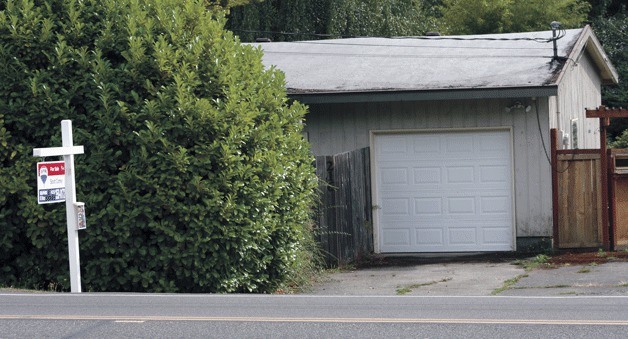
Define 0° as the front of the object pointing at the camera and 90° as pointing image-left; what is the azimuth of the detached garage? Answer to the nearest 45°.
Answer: approximately 0°

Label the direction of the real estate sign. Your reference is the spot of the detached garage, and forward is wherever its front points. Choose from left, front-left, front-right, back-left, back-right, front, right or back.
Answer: front-right

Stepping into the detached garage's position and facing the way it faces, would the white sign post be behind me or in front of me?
in front

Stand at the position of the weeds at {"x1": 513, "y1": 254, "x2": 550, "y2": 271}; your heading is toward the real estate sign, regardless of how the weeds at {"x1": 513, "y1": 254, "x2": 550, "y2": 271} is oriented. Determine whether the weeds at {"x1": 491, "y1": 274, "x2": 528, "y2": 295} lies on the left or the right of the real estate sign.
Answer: left

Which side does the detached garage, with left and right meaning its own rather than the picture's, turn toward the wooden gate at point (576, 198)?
left

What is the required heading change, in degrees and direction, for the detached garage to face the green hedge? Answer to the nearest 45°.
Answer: approximately 45° to its right
